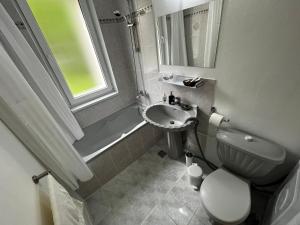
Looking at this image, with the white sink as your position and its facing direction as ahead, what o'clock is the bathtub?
The bathtub is roughly at 2 o'clock from the white sink.

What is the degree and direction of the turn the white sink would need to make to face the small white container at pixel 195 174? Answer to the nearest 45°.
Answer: approximately 90° to its left

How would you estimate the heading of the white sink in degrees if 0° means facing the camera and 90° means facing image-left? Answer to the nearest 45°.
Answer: approximately 45°

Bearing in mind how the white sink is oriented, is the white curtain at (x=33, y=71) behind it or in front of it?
in front

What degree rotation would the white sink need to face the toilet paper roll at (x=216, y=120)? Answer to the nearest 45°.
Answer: approximately 90° to its left

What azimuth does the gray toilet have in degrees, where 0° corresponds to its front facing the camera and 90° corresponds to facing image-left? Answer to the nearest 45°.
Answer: approximately 45°
